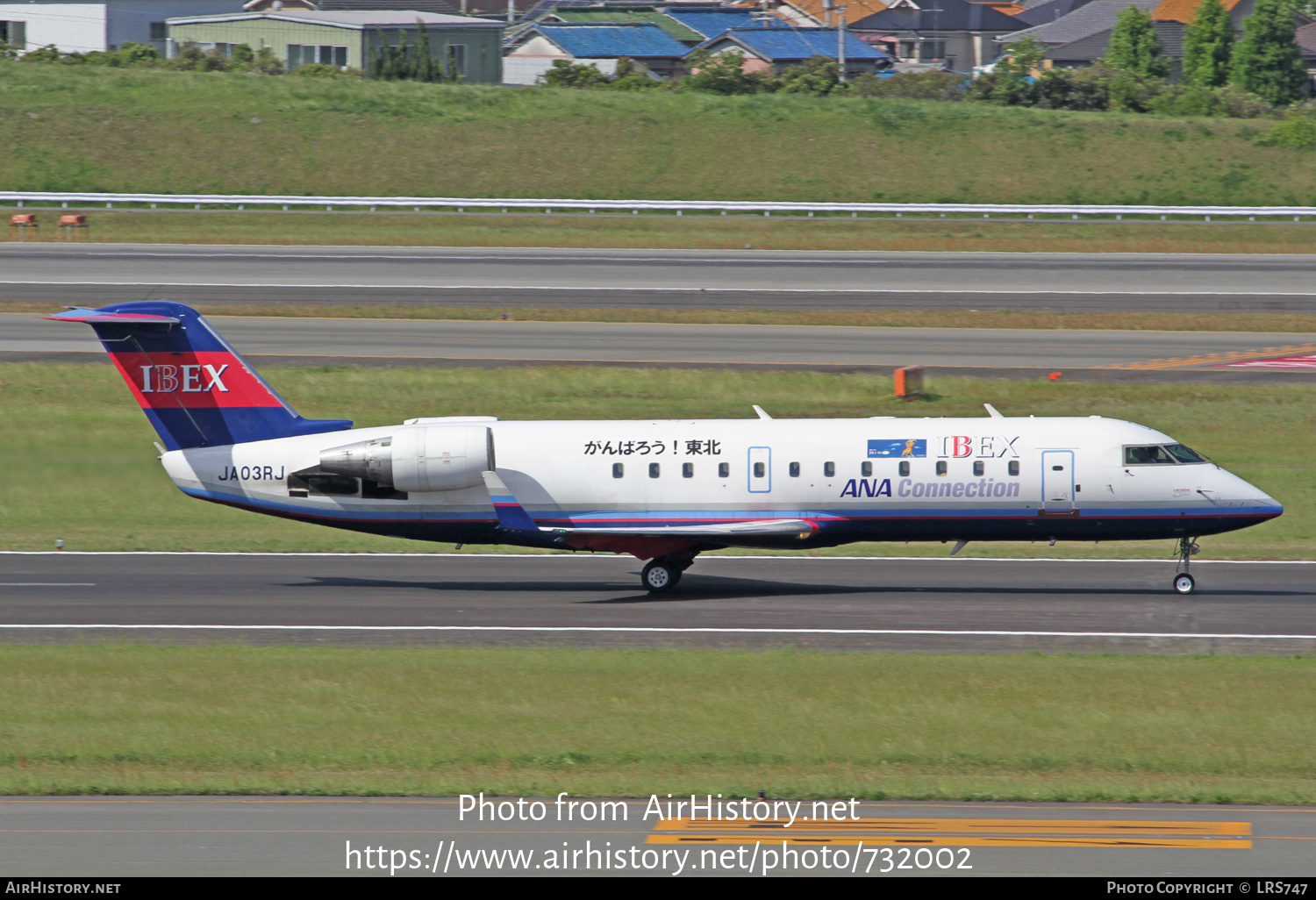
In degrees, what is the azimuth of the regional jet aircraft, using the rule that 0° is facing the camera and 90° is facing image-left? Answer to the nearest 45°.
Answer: approximately 270°

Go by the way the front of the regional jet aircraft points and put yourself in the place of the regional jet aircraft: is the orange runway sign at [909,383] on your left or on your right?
on your left
